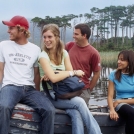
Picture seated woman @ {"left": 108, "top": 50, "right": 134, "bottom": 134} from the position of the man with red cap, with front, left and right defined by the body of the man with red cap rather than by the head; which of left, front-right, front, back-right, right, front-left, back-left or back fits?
left

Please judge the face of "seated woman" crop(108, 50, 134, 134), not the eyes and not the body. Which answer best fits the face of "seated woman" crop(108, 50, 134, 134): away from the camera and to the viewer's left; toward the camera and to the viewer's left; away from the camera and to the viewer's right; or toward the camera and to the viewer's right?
toward the camera and to the viewer's left

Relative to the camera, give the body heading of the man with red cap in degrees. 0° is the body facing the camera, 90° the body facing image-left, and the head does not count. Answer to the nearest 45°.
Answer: approximately 0°

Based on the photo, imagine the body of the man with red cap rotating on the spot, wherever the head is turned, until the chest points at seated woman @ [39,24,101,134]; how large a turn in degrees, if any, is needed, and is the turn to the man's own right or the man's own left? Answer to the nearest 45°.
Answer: approximately 90° to the man's own left
